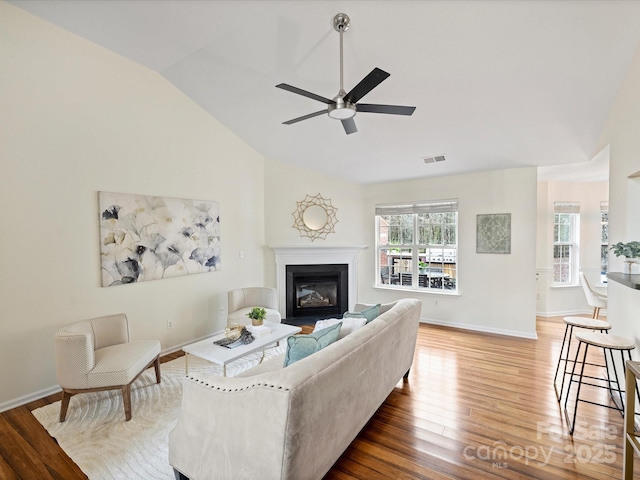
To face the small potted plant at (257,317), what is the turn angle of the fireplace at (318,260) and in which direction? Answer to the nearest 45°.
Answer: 0° — it already faces it

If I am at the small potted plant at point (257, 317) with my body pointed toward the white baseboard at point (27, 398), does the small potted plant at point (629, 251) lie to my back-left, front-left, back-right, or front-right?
back-left

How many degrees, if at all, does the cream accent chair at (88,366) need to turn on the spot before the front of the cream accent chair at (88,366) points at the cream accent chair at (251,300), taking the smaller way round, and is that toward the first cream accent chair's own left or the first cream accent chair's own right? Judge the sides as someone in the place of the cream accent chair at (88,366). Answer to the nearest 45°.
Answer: approximately 90° to the first cream accent chair's own left

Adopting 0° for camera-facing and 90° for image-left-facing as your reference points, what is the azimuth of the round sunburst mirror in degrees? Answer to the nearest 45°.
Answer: approximately 0°

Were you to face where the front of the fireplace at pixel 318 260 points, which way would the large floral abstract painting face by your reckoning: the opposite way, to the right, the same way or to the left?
to the left

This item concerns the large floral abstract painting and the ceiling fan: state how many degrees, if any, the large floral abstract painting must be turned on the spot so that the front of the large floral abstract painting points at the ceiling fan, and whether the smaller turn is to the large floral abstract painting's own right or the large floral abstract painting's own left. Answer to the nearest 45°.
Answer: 0° — it already faces it

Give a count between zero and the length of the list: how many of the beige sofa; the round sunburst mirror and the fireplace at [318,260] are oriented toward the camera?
2

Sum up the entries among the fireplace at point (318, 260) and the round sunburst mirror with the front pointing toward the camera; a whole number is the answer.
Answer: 2

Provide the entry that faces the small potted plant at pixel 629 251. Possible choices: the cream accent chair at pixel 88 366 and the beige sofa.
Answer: the cream accent chair

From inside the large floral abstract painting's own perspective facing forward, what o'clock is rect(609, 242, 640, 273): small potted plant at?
The small potted plant is roughly at 12 o'clock from the large floral abstract painting.

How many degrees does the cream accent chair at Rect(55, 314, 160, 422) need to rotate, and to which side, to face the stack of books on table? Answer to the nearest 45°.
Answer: approximately 45° to its left

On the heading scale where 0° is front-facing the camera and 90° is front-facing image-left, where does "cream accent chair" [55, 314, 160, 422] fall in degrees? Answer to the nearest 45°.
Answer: approximately 315°

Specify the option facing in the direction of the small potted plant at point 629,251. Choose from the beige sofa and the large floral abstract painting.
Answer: the large floral abstract painting
